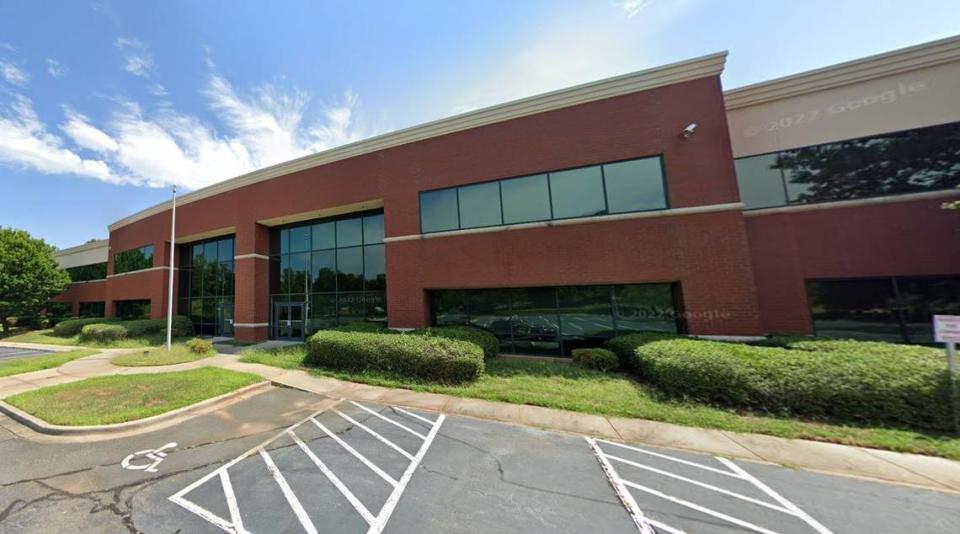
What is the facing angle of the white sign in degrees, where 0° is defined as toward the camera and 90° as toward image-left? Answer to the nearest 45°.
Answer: approximately 0°

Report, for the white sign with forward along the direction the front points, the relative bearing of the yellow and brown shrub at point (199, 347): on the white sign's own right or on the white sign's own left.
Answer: on the white sign's own right

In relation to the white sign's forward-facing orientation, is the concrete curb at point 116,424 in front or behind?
in front

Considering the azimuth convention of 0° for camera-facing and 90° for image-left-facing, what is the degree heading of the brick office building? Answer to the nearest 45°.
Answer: approximately 45°
